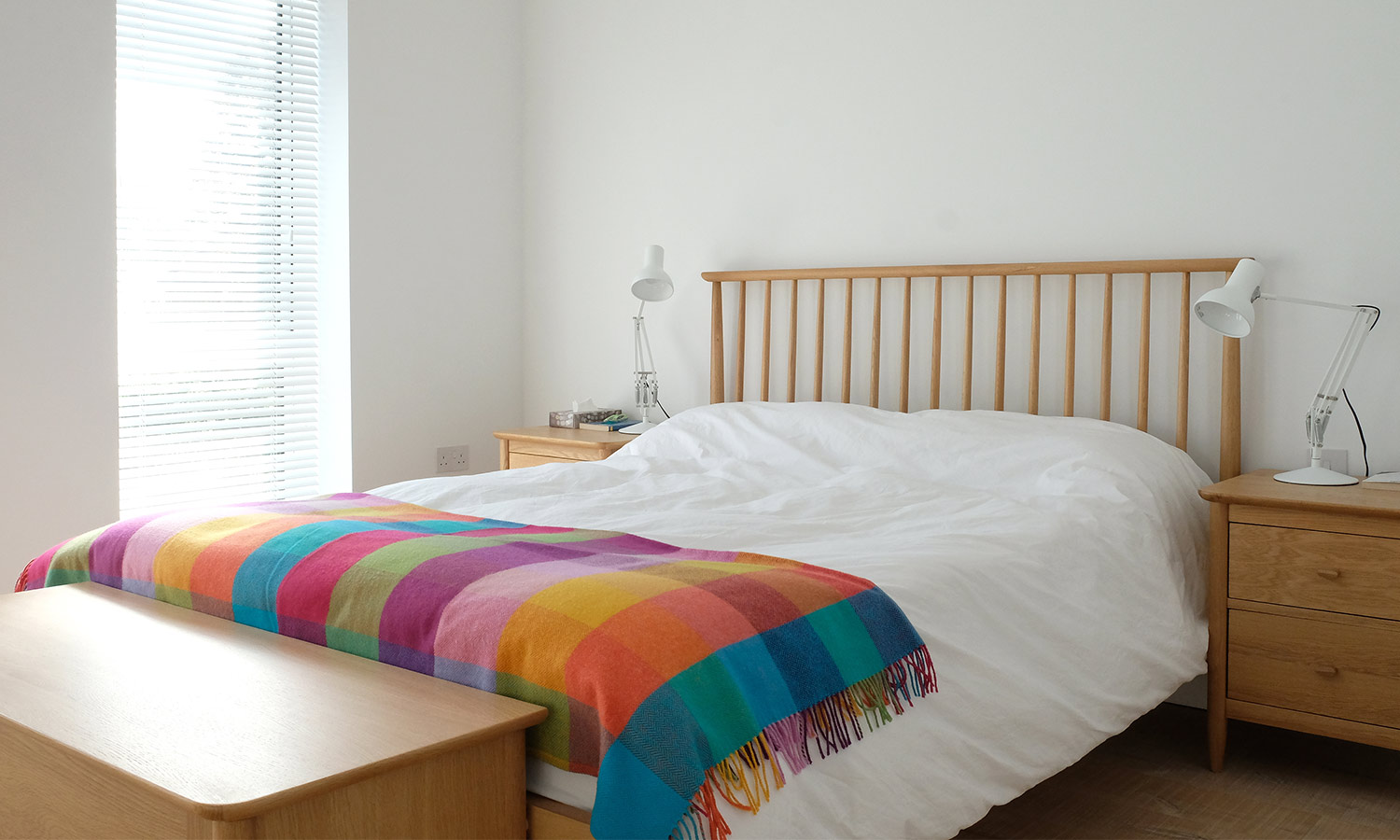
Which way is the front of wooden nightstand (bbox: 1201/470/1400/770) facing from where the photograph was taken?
facing the viewer and to the left of the viewer

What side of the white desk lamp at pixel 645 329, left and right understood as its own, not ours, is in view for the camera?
front

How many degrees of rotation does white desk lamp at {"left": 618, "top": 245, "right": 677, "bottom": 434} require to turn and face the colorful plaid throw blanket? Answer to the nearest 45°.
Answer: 0° — it already faces it

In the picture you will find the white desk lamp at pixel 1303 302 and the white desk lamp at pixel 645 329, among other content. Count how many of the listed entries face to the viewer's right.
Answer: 0

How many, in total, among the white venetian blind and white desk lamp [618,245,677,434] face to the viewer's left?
0

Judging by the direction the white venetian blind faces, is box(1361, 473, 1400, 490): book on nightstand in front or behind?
in front

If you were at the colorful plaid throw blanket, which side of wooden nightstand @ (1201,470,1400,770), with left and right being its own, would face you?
front

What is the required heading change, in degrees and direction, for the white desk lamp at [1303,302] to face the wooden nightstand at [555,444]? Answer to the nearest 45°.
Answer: approximately 45° to its right

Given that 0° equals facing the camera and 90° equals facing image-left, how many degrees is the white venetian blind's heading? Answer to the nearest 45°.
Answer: approximately 315°

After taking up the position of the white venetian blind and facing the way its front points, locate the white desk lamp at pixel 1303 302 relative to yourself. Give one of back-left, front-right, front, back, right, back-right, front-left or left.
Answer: front

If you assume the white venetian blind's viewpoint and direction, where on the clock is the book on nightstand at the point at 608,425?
The book on nightstand is roughly at 11 o'clock from the white venetian blind.
